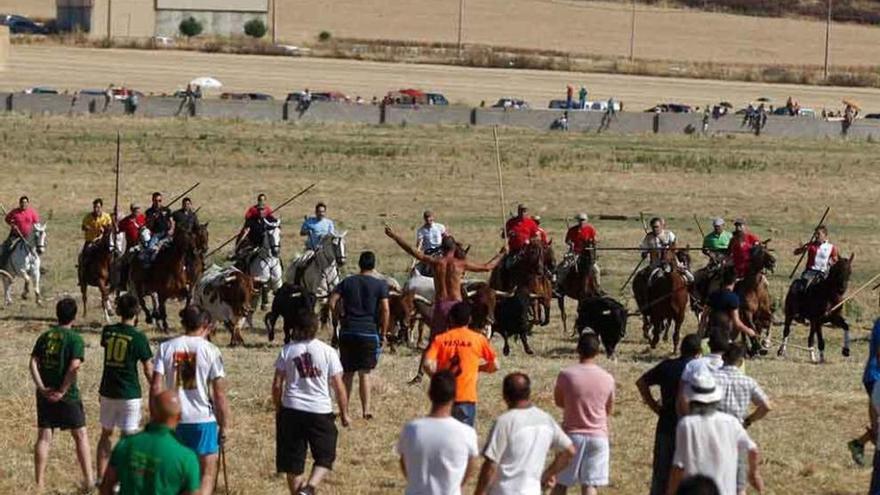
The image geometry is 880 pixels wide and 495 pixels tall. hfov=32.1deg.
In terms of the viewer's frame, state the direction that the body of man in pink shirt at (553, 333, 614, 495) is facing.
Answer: away from the camera

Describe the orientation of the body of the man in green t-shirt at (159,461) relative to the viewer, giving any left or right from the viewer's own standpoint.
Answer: facing away from the viewer

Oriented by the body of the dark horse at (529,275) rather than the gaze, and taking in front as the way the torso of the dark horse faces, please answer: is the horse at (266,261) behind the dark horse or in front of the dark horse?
behind

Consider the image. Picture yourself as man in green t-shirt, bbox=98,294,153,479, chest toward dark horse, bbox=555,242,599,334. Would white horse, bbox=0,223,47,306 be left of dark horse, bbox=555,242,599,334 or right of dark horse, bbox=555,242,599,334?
left

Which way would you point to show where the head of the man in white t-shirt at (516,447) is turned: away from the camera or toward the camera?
away from the camera

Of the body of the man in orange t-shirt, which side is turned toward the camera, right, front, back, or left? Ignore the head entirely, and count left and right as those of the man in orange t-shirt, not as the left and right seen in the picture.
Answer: back

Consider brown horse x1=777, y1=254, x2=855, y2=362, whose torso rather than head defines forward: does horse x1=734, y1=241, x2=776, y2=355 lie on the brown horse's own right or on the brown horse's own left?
on the brown horse's own right

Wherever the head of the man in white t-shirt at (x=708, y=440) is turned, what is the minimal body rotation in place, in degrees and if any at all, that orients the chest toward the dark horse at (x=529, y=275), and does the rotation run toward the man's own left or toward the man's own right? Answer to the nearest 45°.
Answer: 0° — they already face it

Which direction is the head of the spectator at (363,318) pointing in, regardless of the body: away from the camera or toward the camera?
away from the camera

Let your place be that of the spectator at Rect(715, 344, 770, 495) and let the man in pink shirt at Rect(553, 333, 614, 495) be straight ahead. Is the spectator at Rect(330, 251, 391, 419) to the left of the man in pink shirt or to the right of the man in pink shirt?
right
